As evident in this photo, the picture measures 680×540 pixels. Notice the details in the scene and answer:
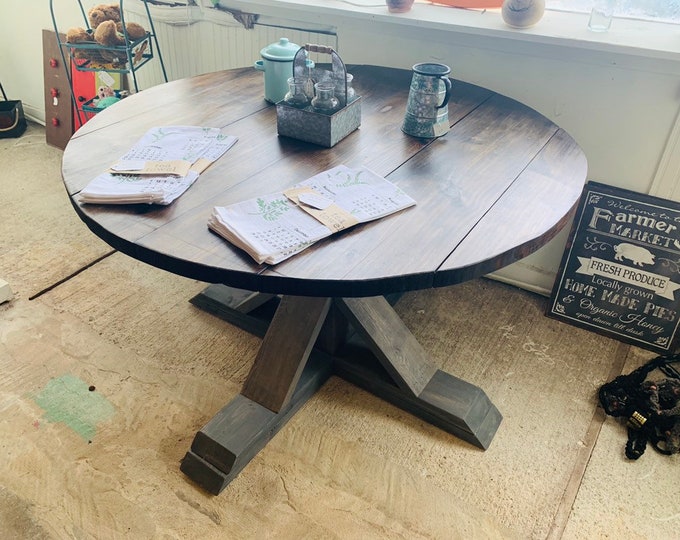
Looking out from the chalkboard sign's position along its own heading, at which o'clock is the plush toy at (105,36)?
The plush toy is roughly at 3 o'clock from the chalkboard sign.

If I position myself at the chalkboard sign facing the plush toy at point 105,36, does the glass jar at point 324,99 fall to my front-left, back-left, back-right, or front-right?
front-left

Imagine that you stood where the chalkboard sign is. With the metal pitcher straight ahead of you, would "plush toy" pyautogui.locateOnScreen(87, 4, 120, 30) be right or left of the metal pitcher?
right

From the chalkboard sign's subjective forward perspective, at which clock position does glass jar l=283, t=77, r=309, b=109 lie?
The glass jar is roughly at 2 o'clock from the chalkboard sign.

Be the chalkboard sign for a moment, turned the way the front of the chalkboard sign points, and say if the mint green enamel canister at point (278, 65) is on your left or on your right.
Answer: on your right

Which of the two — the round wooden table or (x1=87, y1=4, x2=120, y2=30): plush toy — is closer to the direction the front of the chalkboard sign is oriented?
the round wooden table

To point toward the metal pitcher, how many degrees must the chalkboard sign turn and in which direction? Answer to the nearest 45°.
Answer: approximately 45° to its right

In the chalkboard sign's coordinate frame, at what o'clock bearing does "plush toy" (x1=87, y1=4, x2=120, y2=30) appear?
The plush toy is roughly at 3 o'clock from the chalkboard sign.

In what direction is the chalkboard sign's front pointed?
toward the camera

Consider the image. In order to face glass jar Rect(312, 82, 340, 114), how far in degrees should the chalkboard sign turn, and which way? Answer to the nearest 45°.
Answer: approximately 45° to its right

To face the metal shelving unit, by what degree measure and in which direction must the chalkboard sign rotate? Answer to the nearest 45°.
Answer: approximately 90° to its right

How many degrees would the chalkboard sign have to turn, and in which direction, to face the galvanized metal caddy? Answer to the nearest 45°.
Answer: approximately 45° to its right
